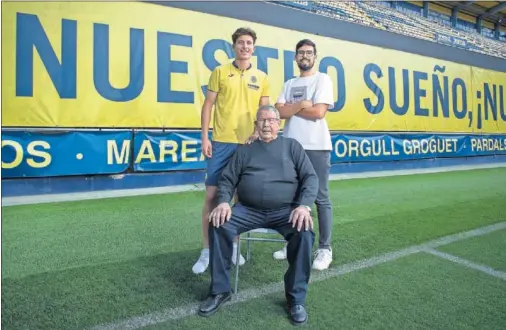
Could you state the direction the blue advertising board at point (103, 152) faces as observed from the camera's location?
facing the viewer and to the right of the viewer

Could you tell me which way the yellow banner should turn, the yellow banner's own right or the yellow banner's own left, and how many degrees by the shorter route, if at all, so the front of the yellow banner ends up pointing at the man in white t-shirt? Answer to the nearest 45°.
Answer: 0° — it already faces them

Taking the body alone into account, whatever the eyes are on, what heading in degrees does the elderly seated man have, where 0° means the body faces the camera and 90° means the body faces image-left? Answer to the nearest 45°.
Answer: approximately 0°

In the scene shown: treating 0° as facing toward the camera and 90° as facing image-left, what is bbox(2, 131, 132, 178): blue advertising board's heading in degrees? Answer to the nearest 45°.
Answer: approximately 315°

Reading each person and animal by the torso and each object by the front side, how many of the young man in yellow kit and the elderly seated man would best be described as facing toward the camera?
2

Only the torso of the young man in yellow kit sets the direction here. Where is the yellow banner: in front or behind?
behind
